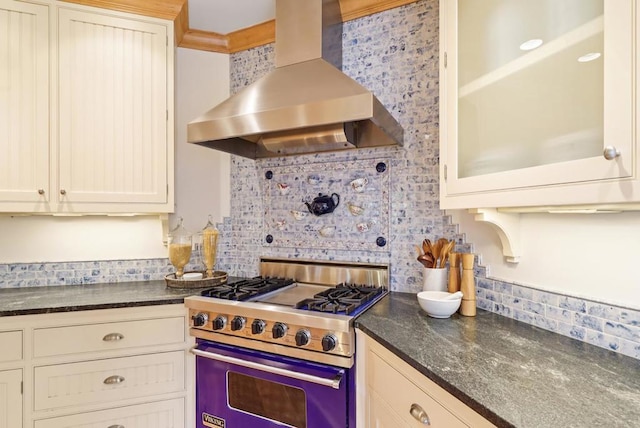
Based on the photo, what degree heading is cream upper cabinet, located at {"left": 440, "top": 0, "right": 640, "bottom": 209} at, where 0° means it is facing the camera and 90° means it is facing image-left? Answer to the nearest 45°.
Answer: approximately 45°

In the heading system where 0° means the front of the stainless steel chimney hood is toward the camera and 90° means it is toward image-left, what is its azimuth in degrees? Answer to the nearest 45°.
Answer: approximately 45°

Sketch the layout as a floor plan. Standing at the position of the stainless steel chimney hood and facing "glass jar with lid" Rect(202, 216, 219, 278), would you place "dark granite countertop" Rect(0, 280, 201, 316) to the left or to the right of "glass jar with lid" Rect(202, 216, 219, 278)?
left

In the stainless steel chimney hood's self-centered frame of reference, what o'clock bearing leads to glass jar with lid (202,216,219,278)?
The glass jar with lid is roughly at 3 o'clock from the stainless steel chimney hood.

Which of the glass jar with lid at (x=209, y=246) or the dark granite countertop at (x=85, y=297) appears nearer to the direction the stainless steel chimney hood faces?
the dark granite countertop

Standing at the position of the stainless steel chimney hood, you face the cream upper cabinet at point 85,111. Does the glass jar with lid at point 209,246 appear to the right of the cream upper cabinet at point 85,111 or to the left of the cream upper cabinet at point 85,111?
right
